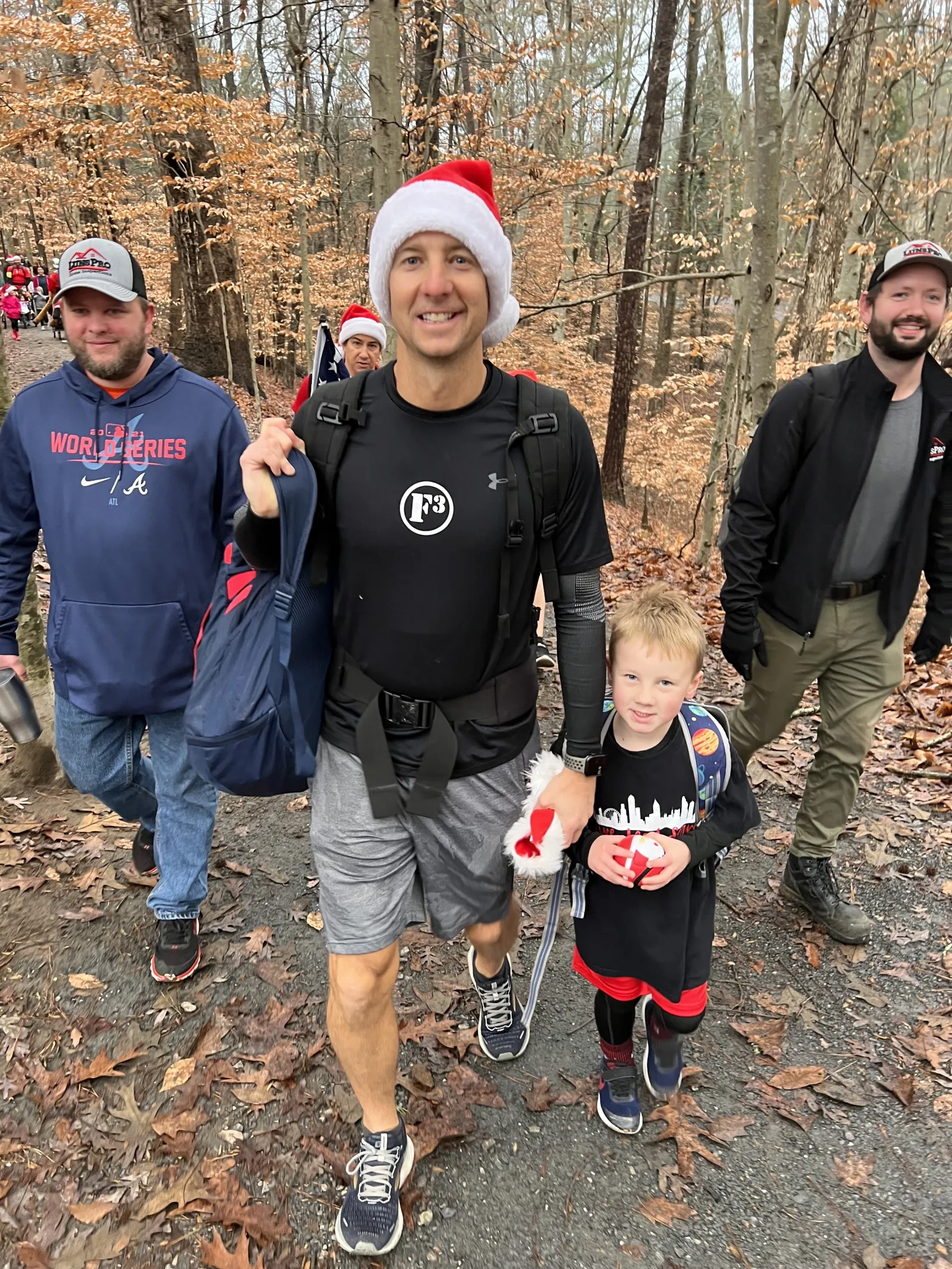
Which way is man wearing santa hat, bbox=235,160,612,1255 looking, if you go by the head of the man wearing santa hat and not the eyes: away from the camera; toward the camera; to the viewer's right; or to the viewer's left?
toward the camera

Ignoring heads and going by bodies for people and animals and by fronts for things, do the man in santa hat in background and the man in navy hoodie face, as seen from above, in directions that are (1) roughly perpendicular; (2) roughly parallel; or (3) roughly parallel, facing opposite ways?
roughly parallel

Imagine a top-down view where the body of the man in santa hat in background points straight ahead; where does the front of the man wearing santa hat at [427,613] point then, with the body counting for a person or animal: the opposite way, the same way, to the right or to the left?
the same way

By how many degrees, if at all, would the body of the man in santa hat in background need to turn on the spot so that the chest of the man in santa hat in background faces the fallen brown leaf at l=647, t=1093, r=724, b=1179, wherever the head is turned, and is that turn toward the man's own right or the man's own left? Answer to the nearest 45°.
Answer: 0° — they already face it

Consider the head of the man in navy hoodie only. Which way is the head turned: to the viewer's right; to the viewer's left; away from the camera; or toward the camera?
toward the camera

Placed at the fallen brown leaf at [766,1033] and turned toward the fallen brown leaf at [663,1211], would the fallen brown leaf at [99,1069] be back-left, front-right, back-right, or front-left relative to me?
front-right

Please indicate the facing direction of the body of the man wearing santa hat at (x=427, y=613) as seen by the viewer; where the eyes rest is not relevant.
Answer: toward the camera

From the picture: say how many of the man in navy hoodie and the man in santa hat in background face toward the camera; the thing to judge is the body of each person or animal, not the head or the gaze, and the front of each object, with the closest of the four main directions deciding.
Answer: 2

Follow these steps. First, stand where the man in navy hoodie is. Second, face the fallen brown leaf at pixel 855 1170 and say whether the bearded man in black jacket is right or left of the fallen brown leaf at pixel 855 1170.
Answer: left

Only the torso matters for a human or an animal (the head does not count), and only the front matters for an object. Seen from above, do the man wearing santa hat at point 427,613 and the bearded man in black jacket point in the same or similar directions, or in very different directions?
same or similar directions

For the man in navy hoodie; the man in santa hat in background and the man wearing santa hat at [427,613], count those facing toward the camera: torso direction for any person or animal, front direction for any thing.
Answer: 3

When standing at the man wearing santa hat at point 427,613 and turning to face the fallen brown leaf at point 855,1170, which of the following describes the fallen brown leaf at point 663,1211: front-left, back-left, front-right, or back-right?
front-right

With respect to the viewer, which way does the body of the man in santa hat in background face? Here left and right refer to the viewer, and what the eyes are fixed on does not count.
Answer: facing the viewer

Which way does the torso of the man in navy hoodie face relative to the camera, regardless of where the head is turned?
toward the camera
